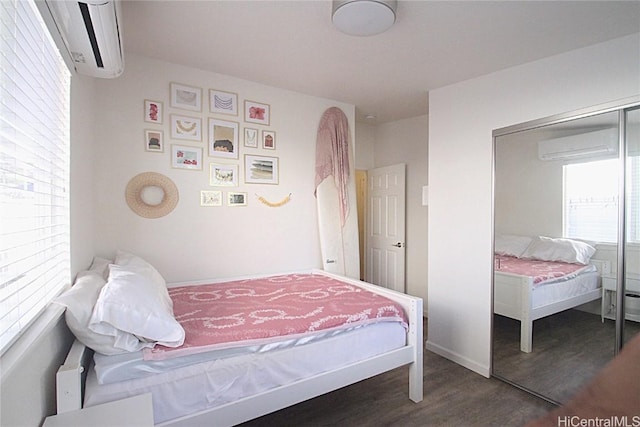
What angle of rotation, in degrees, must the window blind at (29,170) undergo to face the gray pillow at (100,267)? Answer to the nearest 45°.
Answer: approximately 90° to its left

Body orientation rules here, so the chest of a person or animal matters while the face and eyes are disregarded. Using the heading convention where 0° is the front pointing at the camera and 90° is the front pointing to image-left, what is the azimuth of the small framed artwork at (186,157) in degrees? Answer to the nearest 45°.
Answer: approximately 0°

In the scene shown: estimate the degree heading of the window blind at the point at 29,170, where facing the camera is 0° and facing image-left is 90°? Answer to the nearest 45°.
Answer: approximately 270°

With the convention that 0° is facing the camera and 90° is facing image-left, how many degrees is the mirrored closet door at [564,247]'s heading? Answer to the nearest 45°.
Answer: approximately 45°
